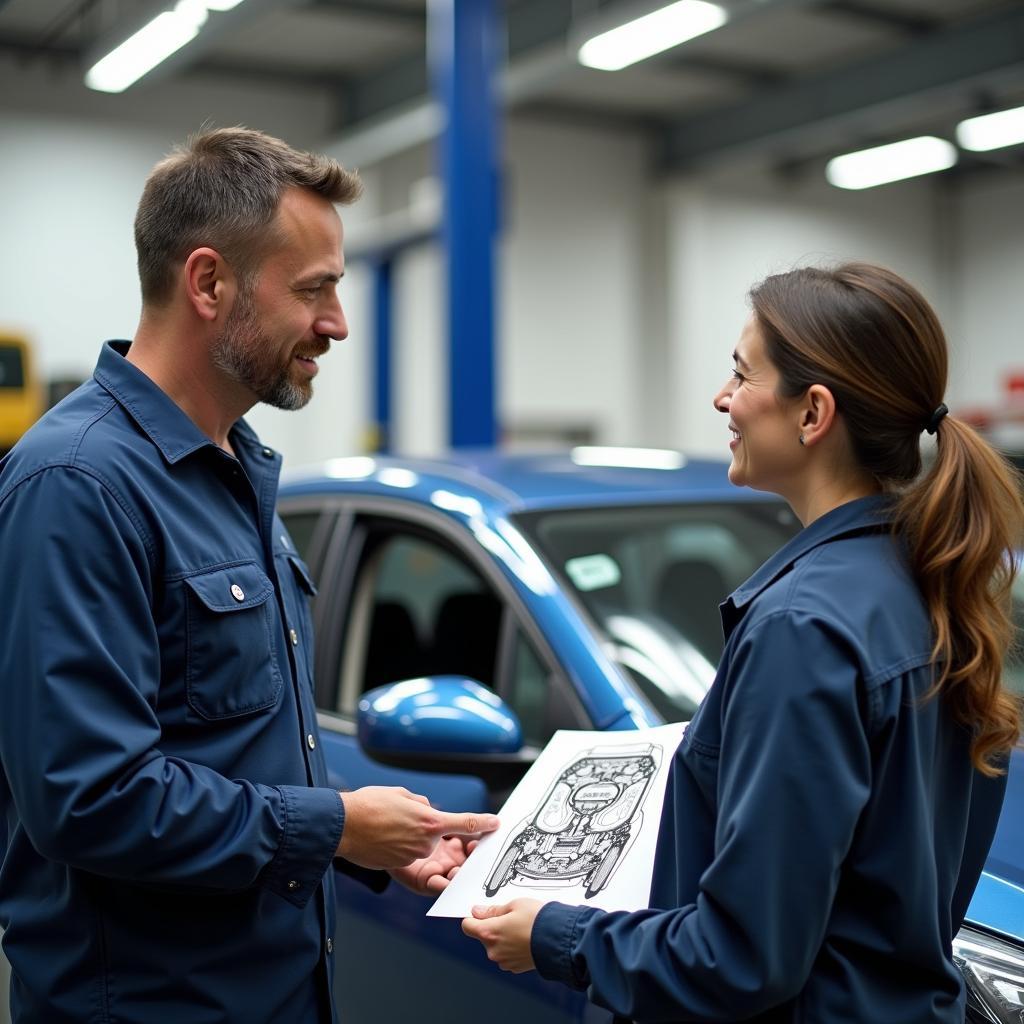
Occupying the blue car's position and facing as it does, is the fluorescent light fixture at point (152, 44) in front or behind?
behind

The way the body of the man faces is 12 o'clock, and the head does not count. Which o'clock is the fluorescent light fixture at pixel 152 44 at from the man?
The fluorescent light fixture is roughly at 9 o'clock from the man.

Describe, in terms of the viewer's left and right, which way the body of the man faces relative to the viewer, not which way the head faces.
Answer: facing to the right of the viewer

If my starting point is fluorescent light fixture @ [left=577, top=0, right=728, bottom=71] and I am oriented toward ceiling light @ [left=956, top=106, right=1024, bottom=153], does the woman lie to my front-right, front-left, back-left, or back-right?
back-right

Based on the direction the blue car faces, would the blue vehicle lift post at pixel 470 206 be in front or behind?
behind

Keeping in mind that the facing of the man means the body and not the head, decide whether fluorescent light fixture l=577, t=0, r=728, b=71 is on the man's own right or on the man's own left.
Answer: on the man's own left

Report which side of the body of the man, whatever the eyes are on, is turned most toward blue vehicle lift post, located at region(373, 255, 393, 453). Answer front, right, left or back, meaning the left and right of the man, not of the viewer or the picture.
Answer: left

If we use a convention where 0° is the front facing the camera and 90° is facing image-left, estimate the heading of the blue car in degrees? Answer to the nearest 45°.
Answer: approximately 315°

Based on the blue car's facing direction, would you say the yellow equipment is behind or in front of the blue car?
behind

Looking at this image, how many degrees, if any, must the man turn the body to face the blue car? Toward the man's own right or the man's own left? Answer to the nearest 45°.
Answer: approximately 45° to the man's own left

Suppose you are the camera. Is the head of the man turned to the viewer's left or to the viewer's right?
to the viewer's right
